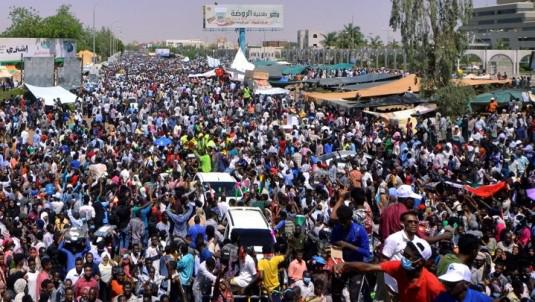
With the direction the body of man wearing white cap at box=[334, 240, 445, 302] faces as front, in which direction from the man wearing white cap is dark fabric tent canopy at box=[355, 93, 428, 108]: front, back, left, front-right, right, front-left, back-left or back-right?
back-right

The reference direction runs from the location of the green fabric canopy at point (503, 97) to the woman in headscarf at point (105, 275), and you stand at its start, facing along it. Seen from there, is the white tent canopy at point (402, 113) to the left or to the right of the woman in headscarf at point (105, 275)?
right

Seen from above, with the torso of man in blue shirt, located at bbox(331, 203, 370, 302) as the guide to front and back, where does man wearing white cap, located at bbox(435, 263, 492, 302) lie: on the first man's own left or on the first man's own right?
on the first man's own left

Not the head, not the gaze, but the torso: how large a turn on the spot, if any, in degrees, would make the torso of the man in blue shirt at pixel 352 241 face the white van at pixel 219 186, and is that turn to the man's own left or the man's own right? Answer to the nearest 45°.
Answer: approximately 90° to the man's own right
